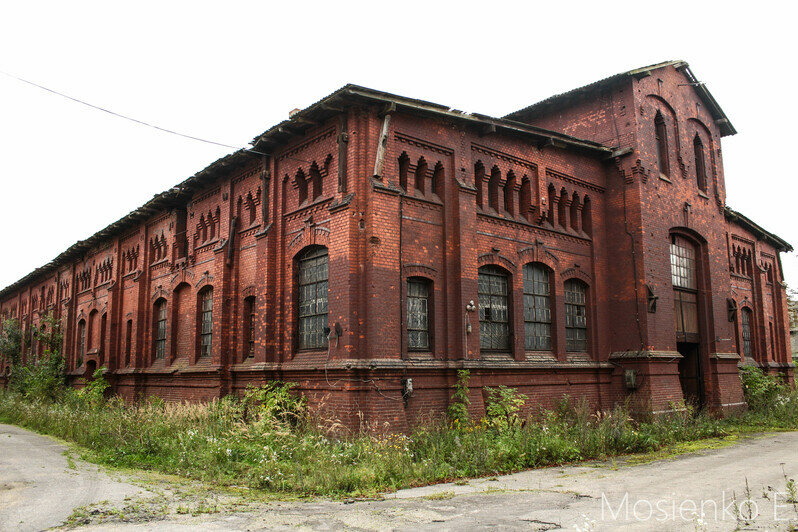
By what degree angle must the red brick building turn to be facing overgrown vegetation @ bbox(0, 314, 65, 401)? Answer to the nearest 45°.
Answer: approximately 180°

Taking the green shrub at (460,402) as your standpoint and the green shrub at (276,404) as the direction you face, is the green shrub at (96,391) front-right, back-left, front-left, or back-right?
front-right

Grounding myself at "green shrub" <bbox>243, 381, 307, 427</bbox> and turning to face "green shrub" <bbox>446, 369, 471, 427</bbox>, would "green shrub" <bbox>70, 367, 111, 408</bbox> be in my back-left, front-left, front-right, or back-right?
back-left

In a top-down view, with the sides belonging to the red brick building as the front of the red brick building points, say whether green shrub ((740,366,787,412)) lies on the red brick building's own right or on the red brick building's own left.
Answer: on the red brick building's own left

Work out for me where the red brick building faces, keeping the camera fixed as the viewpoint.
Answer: facing the viewer and to the right of the viewer

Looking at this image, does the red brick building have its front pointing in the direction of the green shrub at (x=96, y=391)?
no

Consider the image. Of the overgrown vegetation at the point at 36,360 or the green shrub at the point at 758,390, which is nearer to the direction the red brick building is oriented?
the green shrub
